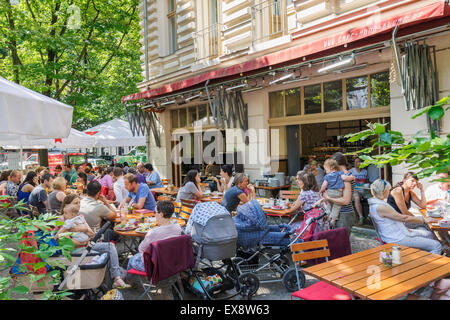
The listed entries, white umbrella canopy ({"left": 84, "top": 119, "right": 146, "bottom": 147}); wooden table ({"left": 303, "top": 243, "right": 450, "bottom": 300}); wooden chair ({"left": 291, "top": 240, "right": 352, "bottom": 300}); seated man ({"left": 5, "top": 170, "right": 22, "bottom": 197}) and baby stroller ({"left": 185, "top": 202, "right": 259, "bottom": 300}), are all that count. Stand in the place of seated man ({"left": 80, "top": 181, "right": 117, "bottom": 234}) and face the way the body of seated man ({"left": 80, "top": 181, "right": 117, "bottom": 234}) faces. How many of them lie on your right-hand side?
3

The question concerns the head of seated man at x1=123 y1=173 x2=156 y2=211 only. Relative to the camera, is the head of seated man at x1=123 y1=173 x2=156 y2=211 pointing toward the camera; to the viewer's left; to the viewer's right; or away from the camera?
to the viewer's left

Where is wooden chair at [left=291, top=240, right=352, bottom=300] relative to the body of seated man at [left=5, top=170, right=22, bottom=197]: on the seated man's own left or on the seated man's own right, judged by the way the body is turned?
on the seated man's own right

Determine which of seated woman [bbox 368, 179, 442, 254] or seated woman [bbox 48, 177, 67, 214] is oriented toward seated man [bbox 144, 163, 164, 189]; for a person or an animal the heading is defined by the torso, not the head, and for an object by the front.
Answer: seated woman [bbox 48, 177, 67, 214]

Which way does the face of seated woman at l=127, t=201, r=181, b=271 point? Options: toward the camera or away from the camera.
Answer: away from the camera

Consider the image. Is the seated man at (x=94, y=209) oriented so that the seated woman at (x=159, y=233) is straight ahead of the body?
no

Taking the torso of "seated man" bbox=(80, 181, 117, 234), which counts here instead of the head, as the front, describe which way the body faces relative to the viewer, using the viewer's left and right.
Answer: facing away from the viewer and to the right of the viewer

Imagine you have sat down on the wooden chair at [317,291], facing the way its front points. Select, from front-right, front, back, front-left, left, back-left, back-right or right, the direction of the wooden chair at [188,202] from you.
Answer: back

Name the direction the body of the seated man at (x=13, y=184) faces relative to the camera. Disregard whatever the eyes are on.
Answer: to the viewer's right

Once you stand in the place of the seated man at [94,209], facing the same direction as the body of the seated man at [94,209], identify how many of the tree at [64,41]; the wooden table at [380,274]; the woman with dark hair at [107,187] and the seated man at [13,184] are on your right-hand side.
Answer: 1

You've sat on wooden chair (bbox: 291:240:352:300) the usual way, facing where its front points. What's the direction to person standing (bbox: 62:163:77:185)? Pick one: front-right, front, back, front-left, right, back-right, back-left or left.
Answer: back

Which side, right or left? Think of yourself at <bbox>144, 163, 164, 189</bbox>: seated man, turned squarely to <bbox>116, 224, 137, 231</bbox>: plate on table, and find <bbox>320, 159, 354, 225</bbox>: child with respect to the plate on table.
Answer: left

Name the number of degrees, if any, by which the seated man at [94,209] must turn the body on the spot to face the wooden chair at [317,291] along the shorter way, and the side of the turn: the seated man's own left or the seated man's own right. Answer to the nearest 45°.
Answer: approximately 90° to the seated man's own right

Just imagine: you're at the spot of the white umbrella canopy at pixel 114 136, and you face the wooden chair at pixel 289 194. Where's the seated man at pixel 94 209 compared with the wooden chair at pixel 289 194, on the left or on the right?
right

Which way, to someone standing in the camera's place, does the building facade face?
facing the viewer and to the left of the viewer
